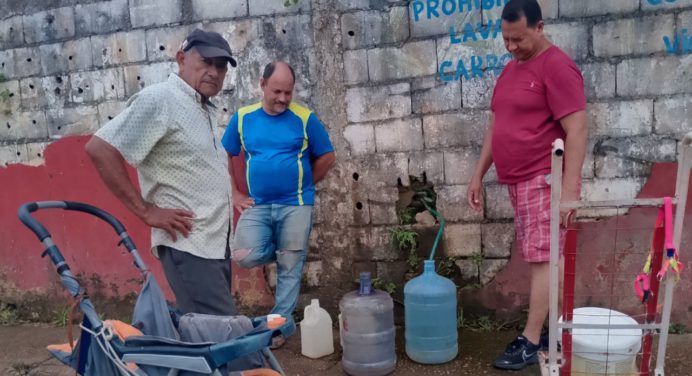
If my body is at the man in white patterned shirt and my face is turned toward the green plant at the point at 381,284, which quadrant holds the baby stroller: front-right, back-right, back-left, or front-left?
back-right

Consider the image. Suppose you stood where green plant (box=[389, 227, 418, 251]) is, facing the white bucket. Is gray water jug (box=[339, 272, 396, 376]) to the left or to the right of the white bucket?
right

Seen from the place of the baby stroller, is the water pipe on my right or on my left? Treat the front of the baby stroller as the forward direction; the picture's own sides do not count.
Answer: on my left

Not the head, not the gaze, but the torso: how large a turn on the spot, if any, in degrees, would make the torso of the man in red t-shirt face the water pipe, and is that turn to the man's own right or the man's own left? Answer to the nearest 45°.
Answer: approximately 90° to the man's own right

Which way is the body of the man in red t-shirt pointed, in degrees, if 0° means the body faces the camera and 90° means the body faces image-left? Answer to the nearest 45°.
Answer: approximately 45°

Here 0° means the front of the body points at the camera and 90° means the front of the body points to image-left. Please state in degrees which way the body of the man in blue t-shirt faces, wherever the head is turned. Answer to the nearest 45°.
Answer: approximately 0°

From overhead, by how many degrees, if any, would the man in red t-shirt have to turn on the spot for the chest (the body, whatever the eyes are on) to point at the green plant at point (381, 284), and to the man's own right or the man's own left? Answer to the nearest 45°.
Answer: approximately 90° to the man's own right
